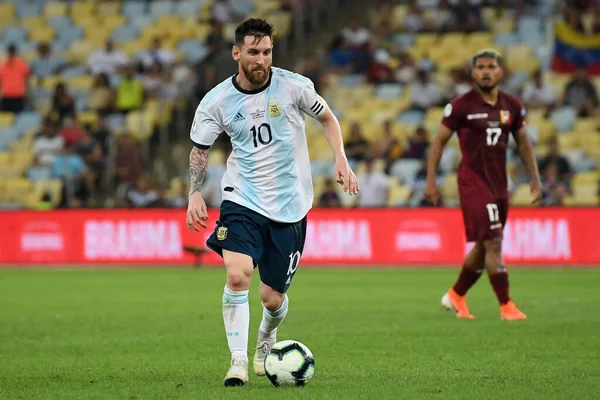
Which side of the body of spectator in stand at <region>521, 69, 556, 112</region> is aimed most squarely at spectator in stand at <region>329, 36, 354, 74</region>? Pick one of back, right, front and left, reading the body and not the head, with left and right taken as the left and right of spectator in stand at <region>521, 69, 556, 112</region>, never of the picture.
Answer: right

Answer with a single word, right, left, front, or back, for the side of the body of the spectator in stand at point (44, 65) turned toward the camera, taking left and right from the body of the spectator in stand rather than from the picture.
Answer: front

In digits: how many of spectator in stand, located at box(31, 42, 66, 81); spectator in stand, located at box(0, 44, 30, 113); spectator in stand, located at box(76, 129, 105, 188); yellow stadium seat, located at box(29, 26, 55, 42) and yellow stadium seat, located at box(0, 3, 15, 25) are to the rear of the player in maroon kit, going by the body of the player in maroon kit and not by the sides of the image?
5

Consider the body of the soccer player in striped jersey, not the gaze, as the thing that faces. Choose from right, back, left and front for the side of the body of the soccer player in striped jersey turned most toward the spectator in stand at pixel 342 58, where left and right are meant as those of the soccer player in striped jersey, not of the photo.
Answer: back

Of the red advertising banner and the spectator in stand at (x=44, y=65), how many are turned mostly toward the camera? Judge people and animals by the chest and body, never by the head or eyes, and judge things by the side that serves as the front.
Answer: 2

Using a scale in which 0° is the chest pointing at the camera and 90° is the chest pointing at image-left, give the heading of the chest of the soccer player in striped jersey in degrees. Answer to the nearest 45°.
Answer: approximately 0°

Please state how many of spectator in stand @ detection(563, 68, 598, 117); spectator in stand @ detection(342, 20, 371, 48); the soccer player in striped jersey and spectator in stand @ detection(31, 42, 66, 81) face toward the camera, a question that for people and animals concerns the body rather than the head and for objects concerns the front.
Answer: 4

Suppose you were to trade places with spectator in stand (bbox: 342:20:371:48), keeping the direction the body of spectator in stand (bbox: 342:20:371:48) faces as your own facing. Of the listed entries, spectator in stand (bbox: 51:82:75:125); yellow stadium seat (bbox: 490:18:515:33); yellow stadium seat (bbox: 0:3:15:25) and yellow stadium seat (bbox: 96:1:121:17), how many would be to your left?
1

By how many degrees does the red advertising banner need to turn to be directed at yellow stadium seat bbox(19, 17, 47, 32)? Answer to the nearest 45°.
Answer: approximately 135° to its right

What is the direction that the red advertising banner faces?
toward the camera

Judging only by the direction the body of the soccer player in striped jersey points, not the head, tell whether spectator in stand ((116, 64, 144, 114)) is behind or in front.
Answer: behind

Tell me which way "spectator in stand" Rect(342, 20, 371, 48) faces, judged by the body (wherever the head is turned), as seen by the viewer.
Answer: toward the camera

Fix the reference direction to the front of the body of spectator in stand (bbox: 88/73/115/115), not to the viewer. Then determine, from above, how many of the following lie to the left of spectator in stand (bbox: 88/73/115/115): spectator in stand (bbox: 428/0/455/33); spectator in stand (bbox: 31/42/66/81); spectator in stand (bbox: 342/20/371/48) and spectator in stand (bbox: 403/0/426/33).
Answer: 3

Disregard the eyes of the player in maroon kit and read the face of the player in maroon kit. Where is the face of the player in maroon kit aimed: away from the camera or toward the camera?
toward the camera
